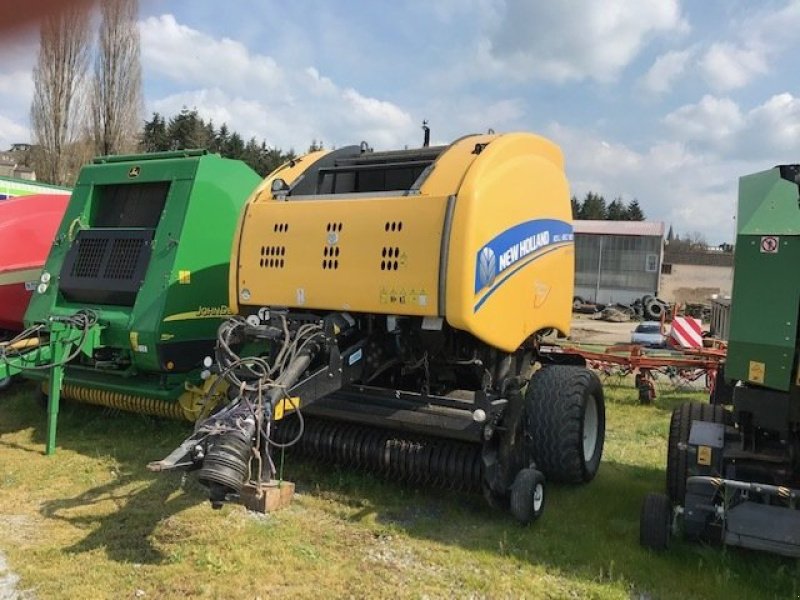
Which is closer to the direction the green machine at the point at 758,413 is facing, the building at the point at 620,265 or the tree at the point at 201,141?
the tree

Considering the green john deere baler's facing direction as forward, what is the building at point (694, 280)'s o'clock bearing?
The building is roughly at 6 o'clock from the green john deere baler.

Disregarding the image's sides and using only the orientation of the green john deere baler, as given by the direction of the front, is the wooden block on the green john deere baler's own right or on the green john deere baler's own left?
on the green john deere baler's own left

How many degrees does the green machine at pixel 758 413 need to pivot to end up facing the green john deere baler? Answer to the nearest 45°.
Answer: approximately 45° to its right

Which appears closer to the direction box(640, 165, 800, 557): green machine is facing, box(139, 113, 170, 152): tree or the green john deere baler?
the green john deere baler

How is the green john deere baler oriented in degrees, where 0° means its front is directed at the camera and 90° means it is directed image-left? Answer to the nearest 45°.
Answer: approximately 45°

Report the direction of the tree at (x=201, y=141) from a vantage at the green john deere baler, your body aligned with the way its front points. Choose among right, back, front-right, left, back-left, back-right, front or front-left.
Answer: back-right

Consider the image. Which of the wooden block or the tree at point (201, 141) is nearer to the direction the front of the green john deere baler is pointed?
the wooden block

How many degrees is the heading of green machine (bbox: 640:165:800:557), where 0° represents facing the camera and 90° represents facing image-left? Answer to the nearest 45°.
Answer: approximately 45°

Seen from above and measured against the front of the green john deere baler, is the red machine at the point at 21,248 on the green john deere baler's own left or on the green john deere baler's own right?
on the green john deere baler's own right

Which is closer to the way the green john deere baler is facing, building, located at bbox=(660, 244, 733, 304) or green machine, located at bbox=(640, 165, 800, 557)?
the green machine

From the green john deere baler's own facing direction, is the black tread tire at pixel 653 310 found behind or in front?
behind
